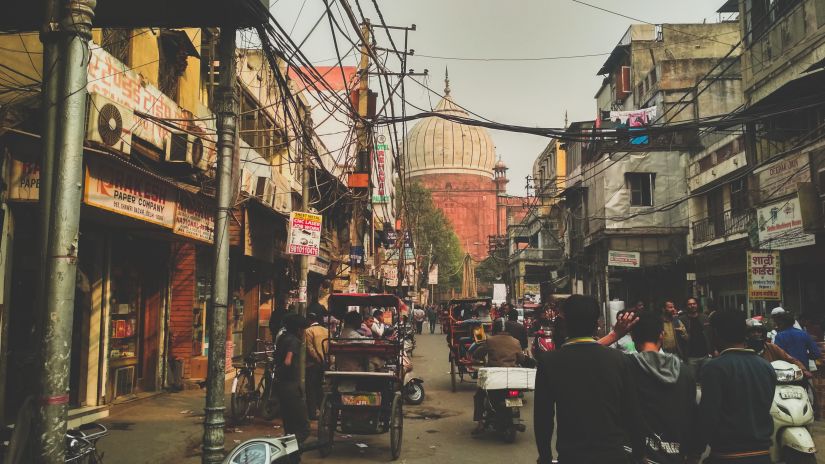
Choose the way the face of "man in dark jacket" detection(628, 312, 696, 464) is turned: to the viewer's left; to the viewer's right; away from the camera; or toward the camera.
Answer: away from the camera

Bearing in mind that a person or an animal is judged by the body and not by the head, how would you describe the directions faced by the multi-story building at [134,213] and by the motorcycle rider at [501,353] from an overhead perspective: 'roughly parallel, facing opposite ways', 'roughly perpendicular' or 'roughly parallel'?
roughly perpendicular

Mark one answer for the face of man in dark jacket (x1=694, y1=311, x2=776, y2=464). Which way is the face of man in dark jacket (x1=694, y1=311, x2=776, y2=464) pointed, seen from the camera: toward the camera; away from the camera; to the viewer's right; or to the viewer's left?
away from the camera

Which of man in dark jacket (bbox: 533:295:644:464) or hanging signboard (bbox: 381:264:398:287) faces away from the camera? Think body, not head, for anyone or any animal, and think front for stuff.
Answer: the man in dark jacket

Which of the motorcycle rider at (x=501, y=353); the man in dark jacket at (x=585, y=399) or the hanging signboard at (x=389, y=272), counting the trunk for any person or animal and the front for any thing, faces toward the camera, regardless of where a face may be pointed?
the hanging signboard

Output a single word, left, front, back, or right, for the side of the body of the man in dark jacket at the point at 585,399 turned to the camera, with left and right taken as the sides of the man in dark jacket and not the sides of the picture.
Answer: back

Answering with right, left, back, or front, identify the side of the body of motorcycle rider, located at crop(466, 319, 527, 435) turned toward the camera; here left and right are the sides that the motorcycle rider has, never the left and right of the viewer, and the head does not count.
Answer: back

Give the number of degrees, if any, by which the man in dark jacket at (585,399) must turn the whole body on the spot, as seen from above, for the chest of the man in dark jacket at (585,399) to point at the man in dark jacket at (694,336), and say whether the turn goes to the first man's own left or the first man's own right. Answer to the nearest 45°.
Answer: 0° — they already face them

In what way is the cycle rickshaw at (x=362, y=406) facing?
away from the camera

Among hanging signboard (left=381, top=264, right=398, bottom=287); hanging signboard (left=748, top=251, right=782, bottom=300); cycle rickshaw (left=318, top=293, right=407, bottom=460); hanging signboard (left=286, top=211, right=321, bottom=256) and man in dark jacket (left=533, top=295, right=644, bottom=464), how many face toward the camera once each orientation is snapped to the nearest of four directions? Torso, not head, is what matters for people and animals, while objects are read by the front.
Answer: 3

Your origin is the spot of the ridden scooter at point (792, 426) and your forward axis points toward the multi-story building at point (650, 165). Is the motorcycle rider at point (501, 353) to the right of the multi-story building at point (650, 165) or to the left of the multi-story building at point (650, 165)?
left
